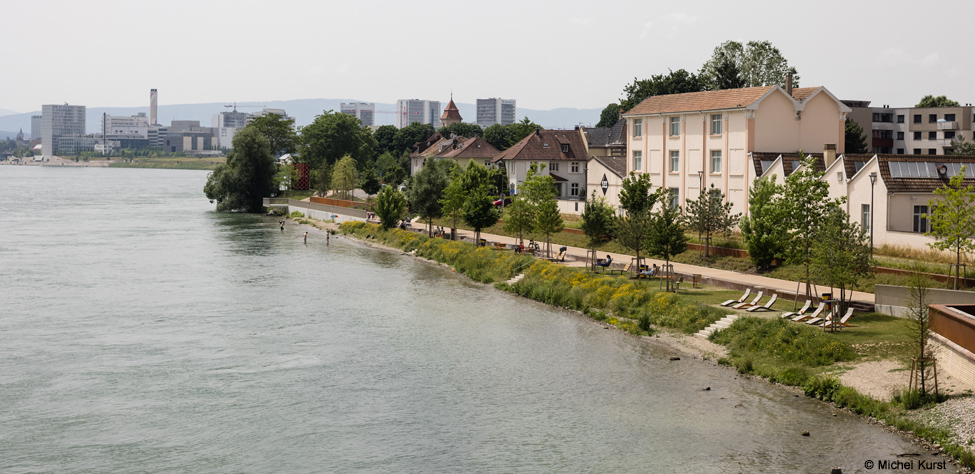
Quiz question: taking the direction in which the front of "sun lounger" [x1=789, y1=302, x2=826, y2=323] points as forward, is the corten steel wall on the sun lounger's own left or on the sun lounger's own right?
on the sun lounger's own left

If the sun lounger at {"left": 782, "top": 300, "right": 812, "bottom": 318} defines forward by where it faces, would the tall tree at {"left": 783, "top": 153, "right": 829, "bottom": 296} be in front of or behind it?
behind

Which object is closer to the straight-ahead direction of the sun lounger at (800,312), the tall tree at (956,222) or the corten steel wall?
the corten steel wall

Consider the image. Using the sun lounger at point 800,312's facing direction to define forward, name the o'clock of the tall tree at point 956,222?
The tall tree is roughly at 7 o'clock from the sun lounger.

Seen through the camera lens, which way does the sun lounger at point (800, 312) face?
facing the viewer and to the left of the viewer

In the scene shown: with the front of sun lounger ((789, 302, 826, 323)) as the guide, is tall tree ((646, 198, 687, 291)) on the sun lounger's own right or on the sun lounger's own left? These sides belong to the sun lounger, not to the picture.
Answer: on the sun lounger's own right

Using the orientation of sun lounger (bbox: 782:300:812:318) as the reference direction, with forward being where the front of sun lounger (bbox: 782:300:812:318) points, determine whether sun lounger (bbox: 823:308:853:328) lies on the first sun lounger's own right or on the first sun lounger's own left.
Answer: on the first sun lounger's own left

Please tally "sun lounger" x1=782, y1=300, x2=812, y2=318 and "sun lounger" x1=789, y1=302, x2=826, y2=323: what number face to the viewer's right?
0

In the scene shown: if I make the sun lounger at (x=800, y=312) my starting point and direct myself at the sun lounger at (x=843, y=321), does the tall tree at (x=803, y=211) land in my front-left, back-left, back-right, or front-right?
back-left

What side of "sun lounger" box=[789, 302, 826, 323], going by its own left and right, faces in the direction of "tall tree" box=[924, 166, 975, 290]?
back

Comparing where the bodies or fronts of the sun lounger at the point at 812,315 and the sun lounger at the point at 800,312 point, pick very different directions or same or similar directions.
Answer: same or similar directions
